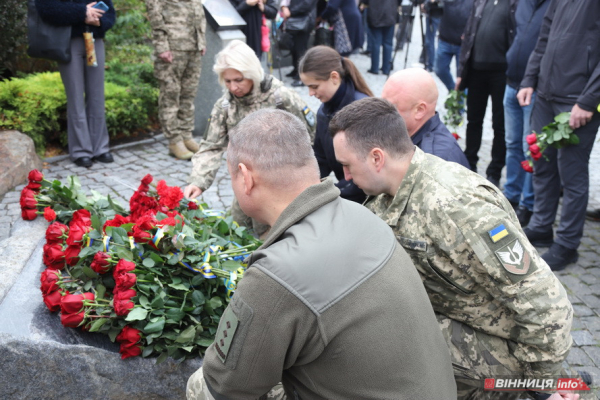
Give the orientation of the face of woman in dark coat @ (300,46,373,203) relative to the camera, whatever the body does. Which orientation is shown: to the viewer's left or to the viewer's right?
to the viewer's left

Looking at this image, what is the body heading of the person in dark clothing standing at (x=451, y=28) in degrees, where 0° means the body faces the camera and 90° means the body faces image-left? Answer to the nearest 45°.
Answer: approximately 45°

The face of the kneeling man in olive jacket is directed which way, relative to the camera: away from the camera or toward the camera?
away from the camera

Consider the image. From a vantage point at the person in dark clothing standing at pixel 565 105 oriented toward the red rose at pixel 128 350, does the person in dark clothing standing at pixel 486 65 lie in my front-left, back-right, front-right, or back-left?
back-right

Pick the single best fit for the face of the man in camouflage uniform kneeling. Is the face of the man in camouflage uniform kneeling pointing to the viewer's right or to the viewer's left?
to the viewer's left

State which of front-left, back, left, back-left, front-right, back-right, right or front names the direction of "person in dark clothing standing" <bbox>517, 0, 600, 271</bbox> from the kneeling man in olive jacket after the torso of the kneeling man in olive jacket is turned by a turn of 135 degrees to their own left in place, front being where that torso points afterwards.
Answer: back-left

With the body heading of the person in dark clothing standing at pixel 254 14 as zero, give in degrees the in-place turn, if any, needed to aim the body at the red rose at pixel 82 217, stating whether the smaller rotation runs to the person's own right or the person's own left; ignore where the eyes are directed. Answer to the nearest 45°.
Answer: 0° — they already face it

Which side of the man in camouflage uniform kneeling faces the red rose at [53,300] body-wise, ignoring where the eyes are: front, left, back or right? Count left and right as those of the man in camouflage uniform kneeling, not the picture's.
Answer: front

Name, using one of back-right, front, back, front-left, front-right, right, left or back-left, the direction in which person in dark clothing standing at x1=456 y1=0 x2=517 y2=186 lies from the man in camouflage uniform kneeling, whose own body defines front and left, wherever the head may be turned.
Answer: right

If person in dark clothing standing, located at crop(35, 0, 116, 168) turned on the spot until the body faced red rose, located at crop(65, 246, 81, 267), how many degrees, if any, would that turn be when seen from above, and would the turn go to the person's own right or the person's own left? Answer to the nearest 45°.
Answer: approximately 45° to the person's own right

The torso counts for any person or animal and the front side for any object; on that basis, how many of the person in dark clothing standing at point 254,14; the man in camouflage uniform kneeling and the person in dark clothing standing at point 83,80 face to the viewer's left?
1

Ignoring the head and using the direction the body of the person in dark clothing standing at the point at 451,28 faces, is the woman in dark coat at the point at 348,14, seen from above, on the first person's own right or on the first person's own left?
on the first person's own right

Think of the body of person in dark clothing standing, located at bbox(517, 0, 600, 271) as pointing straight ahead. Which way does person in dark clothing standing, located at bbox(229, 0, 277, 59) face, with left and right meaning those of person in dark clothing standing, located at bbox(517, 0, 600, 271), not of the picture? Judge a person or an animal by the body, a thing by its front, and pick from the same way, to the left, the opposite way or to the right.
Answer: to the left

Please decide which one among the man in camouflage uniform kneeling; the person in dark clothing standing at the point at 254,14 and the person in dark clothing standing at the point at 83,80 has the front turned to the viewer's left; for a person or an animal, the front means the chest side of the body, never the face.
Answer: the man in camouflage uniform kneeling

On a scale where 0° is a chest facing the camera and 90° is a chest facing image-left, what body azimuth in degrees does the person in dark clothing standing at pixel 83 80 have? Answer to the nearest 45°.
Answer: approximately 315°
